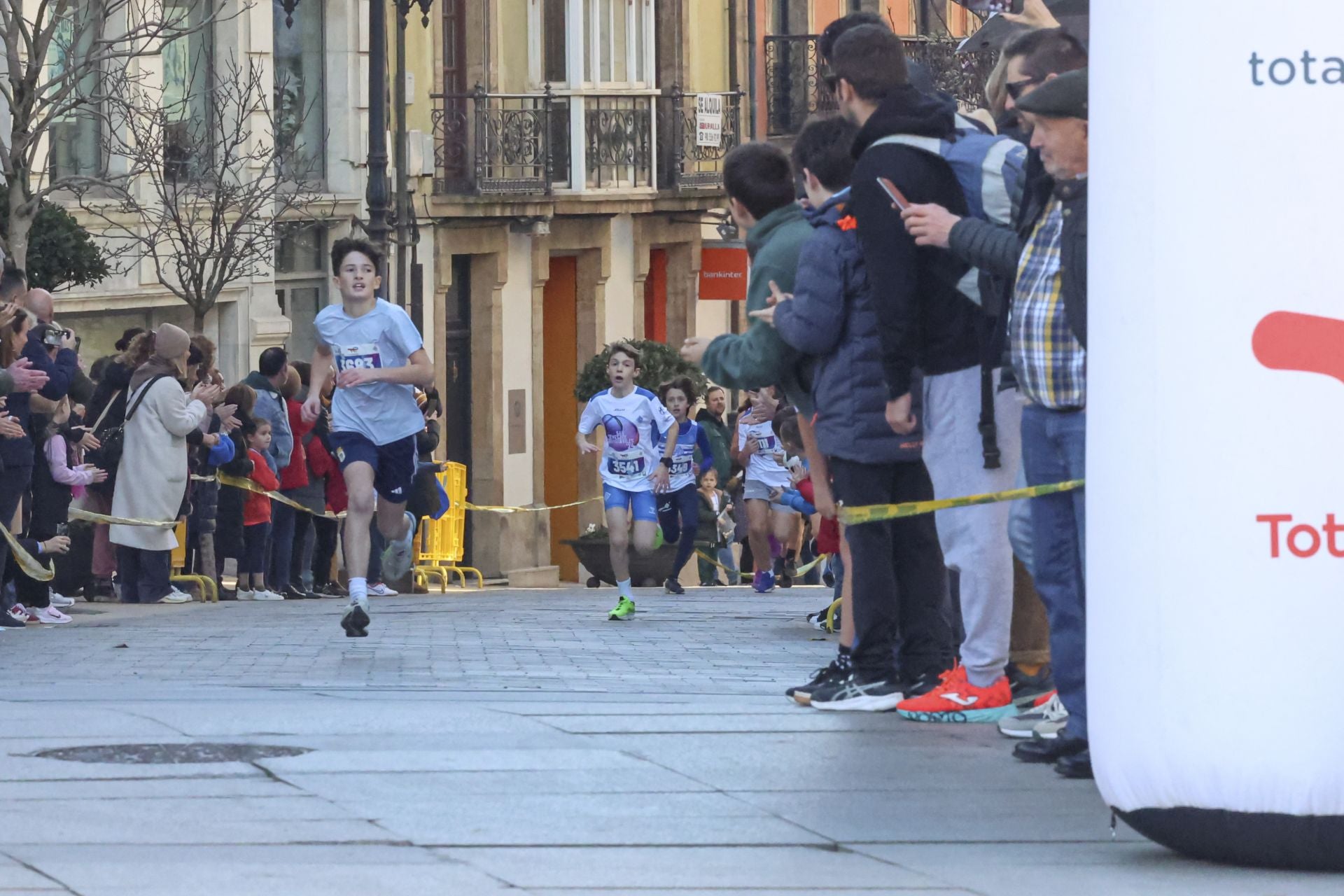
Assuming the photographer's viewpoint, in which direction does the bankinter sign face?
facing the viewer

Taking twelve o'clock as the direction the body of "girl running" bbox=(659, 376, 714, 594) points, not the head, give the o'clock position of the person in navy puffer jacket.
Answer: The person in navy puffer jacket is roughly at 12 o'clock from the girl running.

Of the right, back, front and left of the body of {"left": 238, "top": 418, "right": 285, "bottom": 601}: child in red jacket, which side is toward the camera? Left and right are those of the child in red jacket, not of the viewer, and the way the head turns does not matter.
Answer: right

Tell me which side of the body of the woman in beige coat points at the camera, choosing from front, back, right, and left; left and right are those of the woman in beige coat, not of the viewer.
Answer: right

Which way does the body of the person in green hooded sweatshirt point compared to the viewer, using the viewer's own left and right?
facing away from the viewer and to the left of the viewer

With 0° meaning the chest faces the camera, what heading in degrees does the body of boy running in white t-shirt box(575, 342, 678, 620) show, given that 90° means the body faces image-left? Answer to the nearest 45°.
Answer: approximately 0°

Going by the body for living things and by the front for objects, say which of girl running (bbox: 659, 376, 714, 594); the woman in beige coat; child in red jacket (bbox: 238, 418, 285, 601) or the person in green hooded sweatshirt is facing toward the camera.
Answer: the girl running

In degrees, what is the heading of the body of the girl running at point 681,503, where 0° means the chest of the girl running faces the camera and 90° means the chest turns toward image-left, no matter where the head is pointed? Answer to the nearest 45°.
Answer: approximately 0°

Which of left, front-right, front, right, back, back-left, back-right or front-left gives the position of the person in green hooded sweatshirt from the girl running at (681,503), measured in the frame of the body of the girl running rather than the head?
front

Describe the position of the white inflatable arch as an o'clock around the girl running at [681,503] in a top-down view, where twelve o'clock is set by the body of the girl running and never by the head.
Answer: The white inflatable arch is roughly at 12 o'clock from the girl running.

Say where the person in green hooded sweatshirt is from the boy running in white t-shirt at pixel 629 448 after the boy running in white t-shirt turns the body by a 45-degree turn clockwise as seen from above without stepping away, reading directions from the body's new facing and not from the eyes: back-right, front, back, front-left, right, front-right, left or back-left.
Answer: front-left

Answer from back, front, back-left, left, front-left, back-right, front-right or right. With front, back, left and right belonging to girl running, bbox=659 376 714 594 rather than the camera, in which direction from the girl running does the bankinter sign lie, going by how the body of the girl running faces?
back

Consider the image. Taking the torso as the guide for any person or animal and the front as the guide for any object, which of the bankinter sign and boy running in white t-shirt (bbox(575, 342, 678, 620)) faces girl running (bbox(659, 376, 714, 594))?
the bankinter sign
